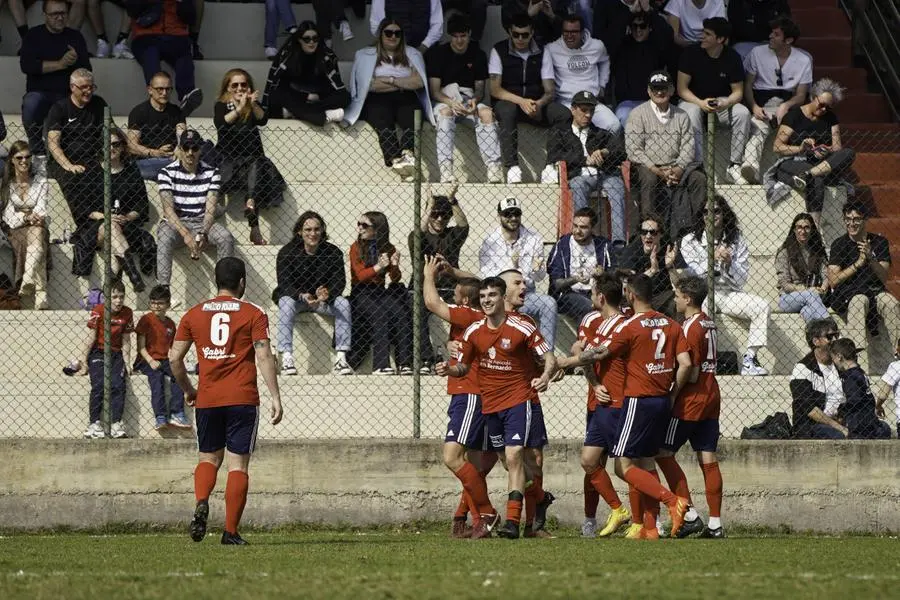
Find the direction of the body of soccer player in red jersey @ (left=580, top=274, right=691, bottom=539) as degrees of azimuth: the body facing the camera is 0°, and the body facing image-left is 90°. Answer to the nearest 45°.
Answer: approximately 135°

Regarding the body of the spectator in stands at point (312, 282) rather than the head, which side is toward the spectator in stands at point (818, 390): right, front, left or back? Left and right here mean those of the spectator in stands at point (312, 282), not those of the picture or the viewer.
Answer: left

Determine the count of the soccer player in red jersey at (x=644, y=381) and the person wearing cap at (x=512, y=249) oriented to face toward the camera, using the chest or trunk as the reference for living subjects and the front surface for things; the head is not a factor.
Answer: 1

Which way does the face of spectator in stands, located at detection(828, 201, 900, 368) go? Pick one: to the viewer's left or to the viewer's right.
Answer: to the viewer's left

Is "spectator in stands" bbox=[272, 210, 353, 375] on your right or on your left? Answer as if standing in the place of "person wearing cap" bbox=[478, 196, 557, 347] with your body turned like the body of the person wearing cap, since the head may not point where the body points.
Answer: on your right

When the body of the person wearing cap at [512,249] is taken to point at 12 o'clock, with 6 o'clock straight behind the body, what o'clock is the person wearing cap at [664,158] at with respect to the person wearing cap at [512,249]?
the person wearing cap at [664,158] is roughly at 8 o'clock from the person wearing cap at [512,249].

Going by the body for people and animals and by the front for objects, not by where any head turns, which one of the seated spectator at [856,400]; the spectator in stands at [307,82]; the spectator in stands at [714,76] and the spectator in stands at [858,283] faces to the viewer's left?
the seated spectator

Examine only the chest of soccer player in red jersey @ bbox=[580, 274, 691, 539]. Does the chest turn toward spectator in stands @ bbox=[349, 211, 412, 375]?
yes

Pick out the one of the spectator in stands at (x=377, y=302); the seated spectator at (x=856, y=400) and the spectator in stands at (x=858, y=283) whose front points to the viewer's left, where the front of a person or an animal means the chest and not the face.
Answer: the seated spectator
